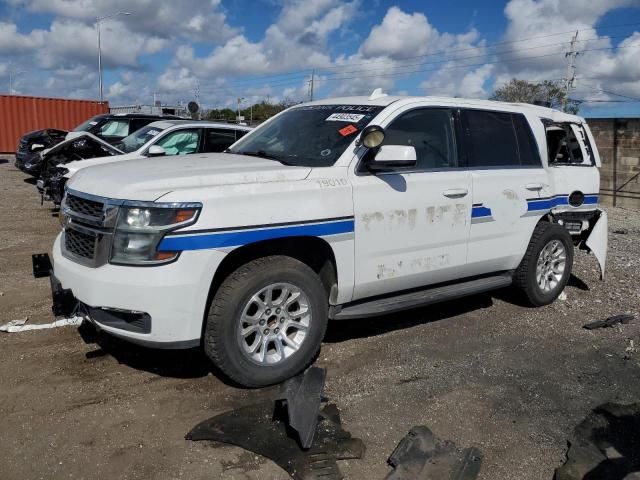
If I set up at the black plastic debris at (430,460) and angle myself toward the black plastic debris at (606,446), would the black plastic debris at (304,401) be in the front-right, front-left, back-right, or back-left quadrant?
back-left

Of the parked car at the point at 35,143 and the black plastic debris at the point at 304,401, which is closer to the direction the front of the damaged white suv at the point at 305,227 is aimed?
the black plastic debris

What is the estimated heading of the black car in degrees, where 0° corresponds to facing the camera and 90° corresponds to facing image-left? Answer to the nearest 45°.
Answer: approximately 45°

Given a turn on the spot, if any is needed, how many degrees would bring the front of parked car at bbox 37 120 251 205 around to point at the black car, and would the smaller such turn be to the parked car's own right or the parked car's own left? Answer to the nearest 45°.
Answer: approximately 135° to the parked car's own right

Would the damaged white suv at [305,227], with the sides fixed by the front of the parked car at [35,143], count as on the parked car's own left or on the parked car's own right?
on the parked car's own left

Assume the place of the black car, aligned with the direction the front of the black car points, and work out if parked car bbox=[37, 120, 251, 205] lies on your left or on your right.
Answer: on your left

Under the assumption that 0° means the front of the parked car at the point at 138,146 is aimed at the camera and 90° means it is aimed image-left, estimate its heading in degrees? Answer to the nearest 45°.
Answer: approximately 45°

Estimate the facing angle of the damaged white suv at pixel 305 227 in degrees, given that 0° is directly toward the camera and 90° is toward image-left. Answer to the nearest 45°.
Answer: approximately 45°

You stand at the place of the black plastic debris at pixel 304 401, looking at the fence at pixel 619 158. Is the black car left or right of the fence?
left
